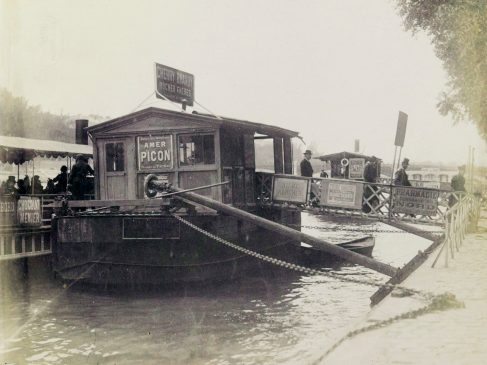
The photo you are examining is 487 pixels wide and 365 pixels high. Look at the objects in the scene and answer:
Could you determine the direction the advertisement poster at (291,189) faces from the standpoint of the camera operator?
facing the viewer

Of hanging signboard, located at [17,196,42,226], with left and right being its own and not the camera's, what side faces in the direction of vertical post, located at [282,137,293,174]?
left

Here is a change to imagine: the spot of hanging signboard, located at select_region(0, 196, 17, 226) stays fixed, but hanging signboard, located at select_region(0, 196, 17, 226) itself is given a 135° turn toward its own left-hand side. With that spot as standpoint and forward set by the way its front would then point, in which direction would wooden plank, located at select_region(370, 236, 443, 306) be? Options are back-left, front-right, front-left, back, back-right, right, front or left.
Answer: right

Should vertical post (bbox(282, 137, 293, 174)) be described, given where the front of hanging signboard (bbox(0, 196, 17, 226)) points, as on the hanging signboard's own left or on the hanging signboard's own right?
on the hanging signboard's own left

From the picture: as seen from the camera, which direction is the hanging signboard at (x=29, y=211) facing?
toward the camera

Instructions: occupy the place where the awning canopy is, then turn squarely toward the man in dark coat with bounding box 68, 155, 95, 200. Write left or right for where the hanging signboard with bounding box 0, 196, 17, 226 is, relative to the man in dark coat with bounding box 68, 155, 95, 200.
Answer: right

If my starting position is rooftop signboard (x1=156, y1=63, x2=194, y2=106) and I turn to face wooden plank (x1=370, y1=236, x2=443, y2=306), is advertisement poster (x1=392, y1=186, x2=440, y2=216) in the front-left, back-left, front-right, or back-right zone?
front-left

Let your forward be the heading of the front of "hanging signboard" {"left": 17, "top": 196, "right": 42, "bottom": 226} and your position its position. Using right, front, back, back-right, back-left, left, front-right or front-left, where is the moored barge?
front-left

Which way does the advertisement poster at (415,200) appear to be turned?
toward the camera

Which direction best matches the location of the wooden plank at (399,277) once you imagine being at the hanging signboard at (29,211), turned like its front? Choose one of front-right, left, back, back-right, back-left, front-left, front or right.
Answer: front-left

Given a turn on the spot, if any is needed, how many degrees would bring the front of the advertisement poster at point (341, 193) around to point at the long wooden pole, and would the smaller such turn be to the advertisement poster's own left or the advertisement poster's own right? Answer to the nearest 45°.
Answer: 0° — it already faces it

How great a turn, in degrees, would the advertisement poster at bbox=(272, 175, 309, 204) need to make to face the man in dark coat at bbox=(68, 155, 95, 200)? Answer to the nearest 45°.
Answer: approximately 90° to its right

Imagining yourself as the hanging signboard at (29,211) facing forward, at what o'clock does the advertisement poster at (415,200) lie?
The advertisement poster is roughly at 10 o'clock from the hanging signboard.

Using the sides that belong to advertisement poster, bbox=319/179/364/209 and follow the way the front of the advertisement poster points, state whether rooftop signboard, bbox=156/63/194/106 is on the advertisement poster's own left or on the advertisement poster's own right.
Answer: on the advertisement poster's own right
